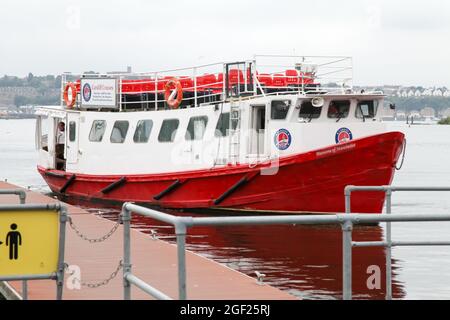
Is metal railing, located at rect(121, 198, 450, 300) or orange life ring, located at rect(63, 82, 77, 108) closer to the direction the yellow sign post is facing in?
the metal railing

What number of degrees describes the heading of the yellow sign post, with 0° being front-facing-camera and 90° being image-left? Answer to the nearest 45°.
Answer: approximately 0°

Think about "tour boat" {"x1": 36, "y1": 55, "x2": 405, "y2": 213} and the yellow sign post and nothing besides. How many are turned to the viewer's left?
0

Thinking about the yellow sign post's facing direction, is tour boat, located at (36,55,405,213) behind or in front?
behind

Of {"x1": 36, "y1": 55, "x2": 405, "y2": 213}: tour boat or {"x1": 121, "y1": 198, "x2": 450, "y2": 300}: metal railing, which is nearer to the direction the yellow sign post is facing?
the metal railing

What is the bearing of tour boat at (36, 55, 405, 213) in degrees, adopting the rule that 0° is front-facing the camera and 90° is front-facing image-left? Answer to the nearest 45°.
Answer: approximately 315°

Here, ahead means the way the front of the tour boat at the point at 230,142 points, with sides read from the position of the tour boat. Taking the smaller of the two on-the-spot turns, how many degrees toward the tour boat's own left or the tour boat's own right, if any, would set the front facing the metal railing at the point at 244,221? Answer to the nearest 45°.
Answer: approximately 45° to the tour boat's own right

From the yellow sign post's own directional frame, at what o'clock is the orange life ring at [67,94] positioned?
The orange life ring is roughly at 6 o'clock from the yellow sign post.

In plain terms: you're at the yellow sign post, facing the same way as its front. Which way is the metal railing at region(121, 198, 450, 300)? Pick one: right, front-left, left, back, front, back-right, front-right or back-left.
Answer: front-left
